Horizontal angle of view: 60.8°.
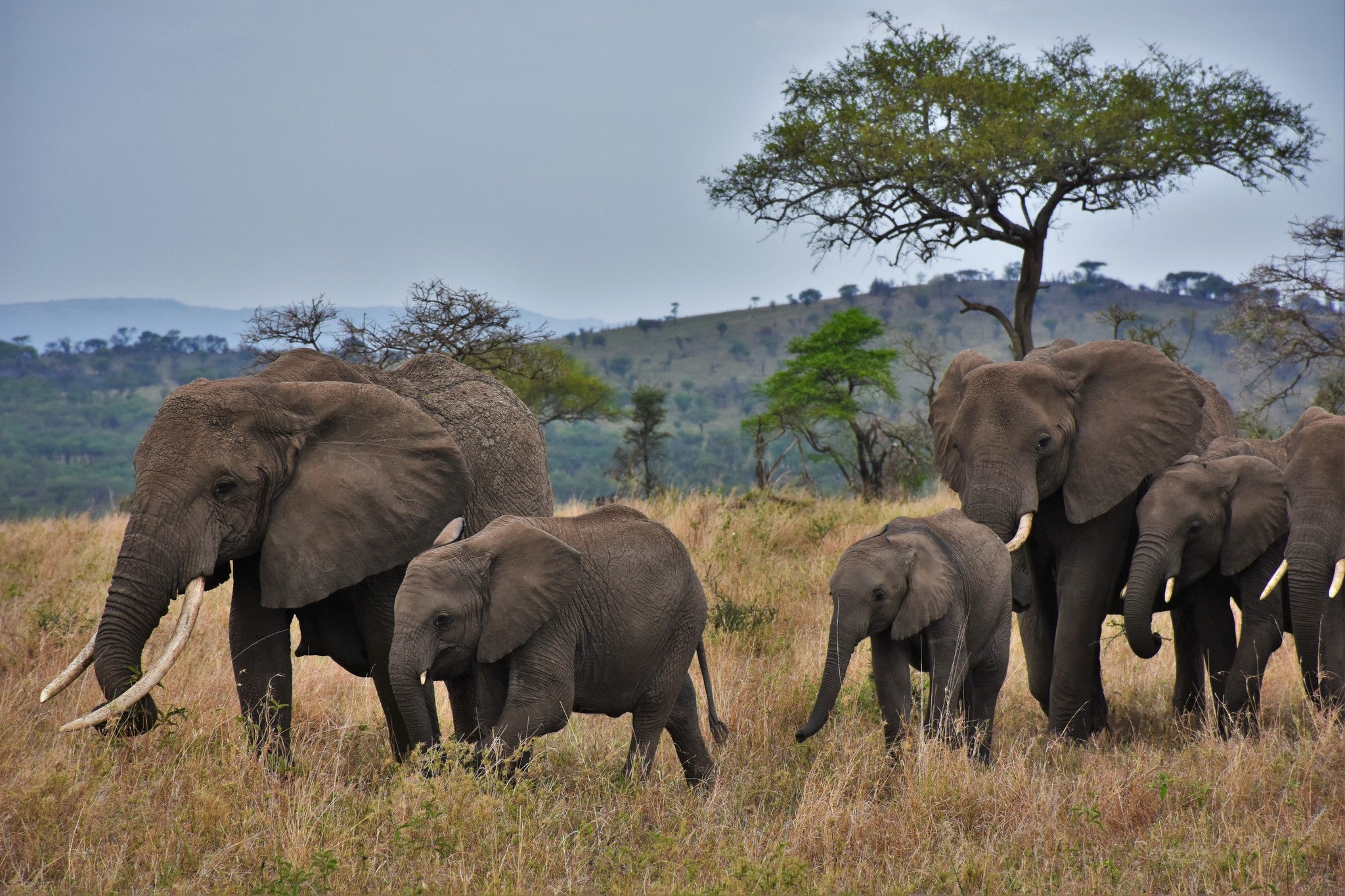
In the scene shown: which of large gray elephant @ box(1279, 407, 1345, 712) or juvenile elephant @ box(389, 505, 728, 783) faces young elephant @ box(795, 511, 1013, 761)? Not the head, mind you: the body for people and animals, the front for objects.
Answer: the large gray elephant

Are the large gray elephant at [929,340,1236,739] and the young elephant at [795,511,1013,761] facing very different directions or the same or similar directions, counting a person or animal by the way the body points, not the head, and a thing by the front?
same or similar directions

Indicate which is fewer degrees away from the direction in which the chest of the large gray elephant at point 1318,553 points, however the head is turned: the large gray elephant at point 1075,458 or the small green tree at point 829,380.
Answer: the large gray elephant

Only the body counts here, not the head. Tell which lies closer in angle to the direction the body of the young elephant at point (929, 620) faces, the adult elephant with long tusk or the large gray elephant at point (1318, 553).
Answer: the adult elephant with long tusk

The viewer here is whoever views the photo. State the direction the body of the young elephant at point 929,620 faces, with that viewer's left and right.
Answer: facing the viewer and to the left of the viewer

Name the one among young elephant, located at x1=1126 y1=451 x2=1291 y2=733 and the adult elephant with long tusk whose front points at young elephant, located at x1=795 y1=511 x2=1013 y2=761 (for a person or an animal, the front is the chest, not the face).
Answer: young elephant, located at x1=1126 y1=451 x2=1291 y2=733

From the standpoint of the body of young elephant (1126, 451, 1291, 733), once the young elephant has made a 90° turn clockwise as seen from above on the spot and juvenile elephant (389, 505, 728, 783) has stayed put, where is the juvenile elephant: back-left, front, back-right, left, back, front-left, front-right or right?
left

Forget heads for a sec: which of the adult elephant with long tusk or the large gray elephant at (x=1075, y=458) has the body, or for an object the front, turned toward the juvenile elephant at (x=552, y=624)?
the large gray elephant

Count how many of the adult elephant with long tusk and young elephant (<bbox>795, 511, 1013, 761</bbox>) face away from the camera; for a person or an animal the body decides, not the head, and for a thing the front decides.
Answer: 0

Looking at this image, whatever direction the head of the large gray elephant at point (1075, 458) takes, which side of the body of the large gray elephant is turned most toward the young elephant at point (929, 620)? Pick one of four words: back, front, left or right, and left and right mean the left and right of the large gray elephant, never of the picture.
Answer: front

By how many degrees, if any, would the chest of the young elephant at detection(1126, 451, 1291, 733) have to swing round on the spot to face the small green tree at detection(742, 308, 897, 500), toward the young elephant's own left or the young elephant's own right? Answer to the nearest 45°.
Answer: approximately 90° to the young elephant's own right

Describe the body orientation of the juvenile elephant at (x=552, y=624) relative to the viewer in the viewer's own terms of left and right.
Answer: facing to the left of the viewer

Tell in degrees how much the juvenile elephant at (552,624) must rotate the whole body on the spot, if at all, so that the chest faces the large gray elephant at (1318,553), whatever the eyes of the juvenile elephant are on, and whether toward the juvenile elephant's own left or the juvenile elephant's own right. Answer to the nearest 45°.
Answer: approximately 180°

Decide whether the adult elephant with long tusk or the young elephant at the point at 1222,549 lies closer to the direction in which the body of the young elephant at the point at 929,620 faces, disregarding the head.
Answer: the adult elephant with long tusk
